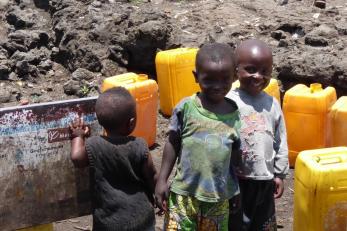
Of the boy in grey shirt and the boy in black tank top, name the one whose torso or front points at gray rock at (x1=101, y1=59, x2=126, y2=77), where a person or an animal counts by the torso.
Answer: the boy in black tank top

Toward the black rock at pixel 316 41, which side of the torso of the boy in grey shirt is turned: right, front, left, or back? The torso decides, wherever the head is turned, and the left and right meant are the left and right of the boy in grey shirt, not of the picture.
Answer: back

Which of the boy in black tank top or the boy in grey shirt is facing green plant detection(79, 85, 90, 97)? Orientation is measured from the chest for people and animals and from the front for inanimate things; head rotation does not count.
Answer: the boy in black tank top

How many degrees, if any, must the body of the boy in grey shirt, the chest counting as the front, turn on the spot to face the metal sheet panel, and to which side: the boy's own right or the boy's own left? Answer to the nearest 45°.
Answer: approximately 90° to the boy's own right

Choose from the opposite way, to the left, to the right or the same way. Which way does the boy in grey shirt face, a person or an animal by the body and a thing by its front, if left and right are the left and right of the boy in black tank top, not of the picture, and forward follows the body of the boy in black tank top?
the opposite way

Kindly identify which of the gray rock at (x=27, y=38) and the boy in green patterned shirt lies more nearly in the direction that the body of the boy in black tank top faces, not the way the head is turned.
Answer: the gray rock

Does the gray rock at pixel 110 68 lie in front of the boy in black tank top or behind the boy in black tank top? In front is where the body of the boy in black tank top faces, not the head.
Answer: in front

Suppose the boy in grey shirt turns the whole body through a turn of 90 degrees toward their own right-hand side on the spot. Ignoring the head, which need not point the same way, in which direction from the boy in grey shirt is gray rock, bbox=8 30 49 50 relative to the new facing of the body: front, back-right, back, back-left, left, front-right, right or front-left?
front-right

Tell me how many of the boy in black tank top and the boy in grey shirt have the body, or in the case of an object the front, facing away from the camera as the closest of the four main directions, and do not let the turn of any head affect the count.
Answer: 1

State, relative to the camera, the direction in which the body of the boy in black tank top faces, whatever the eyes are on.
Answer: away from the camera

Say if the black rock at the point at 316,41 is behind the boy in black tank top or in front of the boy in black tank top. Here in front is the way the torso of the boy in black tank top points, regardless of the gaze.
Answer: in front

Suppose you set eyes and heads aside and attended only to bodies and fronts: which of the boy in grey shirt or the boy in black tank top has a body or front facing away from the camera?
the boy in black tank top

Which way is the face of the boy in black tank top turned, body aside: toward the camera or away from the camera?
away from the camera

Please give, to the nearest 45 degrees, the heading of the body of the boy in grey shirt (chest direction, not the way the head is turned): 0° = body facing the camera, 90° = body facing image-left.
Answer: approximately 0°
